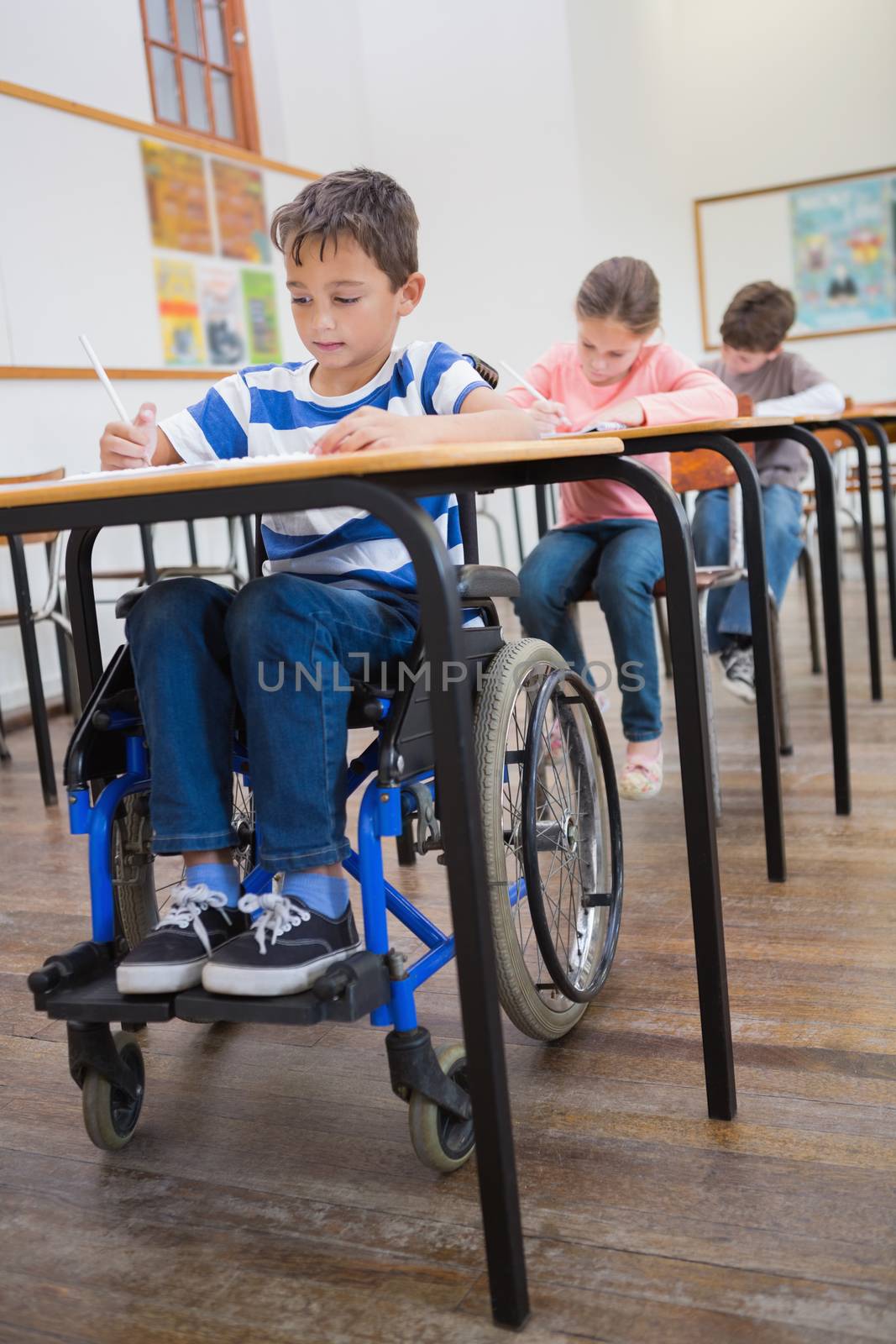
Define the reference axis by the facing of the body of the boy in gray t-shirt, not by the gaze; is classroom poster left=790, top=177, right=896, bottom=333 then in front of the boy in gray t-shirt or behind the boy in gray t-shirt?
behind

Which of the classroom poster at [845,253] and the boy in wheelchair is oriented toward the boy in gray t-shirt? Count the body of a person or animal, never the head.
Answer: the classroom poster

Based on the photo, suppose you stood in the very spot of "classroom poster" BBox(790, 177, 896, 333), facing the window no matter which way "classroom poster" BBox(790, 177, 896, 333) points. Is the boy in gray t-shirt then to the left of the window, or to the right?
left

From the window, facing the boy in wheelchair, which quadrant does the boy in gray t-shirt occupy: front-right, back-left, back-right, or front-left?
front-left

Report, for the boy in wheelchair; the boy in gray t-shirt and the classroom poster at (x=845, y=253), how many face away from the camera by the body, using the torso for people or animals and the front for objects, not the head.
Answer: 0

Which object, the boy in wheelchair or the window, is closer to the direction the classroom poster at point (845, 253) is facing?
the boy in wheelchair

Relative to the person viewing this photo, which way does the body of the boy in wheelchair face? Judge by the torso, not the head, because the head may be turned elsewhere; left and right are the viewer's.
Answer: facing the viewer and to the left of the viewer

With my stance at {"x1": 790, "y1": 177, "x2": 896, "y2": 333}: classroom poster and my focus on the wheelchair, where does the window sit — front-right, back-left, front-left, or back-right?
front-right

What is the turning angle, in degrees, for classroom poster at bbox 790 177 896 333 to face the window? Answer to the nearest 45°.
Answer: approximately 45° to its right

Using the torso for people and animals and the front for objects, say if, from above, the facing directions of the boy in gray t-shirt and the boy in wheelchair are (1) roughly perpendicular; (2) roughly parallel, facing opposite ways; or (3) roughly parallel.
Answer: roughly parallel

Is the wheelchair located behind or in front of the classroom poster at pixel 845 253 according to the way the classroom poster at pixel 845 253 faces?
in front

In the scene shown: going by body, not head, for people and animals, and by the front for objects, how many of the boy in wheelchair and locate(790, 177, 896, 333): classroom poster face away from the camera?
0

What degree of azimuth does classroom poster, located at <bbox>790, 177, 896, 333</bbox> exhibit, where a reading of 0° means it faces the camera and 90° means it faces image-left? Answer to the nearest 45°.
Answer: approximately 0°

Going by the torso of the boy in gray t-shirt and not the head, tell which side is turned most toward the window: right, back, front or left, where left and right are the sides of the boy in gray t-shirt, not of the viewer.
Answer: right

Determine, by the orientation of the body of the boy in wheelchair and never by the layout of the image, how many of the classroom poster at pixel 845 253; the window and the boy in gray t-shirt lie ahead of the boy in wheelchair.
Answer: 0

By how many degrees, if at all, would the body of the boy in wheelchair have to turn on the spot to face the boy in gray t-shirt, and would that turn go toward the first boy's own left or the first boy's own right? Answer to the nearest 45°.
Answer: approximately 180°

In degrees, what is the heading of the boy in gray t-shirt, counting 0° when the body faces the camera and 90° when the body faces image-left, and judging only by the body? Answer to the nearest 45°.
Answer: approximately 45°

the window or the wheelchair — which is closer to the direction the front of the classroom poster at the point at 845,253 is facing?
the wheelchair

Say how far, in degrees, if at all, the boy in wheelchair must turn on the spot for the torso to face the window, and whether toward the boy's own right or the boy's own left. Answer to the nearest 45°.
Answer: approximately 135° to the boy's own right
